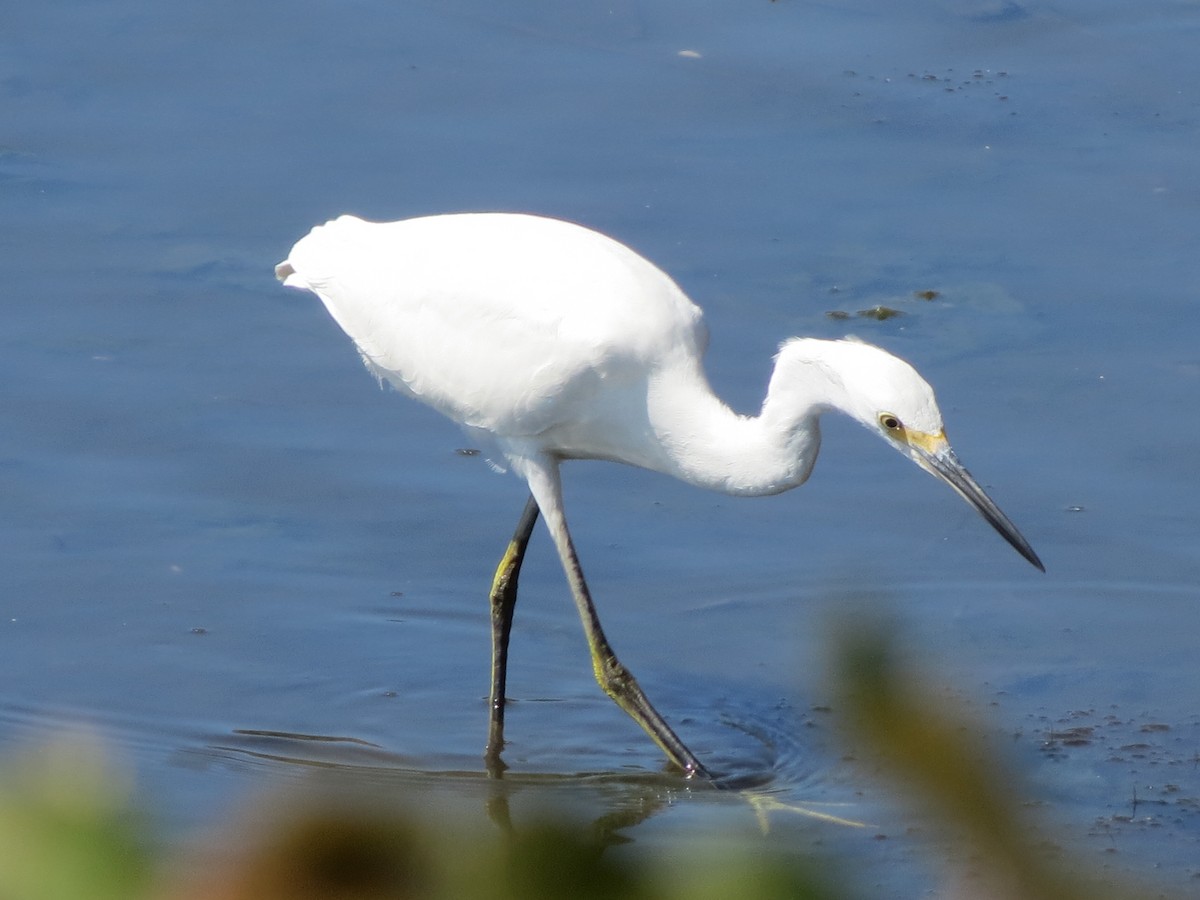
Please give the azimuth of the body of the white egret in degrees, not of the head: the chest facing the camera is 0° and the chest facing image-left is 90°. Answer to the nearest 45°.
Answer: approximately 270°
